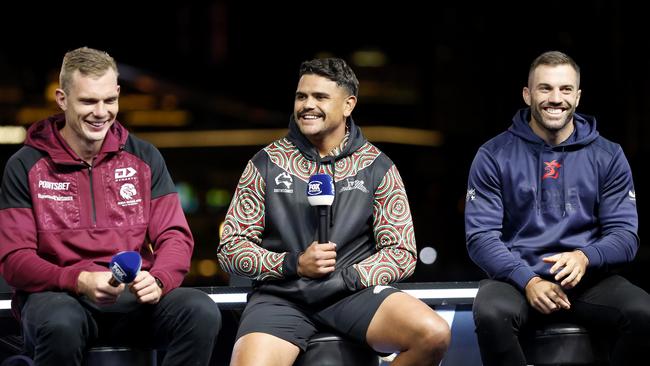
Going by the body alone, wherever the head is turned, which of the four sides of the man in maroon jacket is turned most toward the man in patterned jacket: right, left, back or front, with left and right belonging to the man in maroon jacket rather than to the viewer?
left

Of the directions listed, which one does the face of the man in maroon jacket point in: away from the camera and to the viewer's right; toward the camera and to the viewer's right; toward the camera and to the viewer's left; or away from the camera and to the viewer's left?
toward the camera and to the viewer's right

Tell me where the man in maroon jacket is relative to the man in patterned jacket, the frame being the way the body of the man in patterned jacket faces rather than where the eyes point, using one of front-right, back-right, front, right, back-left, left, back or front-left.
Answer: right

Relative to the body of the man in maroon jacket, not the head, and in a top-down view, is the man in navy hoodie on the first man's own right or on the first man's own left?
on the first man's own left

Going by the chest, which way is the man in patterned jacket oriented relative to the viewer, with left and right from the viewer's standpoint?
facing the viewer

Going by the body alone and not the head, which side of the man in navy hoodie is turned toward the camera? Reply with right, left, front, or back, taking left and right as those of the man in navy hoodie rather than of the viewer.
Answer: front

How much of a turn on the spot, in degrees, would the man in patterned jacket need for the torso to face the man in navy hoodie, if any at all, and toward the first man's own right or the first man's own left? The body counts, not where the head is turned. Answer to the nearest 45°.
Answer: approximately 90° to the first man's own left

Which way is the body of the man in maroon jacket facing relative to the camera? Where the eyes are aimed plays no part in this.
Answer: toward the camera

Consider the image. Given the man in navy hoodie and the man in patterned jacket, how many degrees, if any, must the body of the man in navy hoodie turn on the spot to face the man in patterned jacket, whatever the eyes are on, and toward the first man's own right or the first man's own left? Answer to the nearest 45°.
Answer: approximately 45° to the first man's own right

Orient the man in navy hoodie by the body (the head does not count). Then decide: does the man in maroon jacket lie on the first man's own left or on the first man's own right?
on the first man's own right
